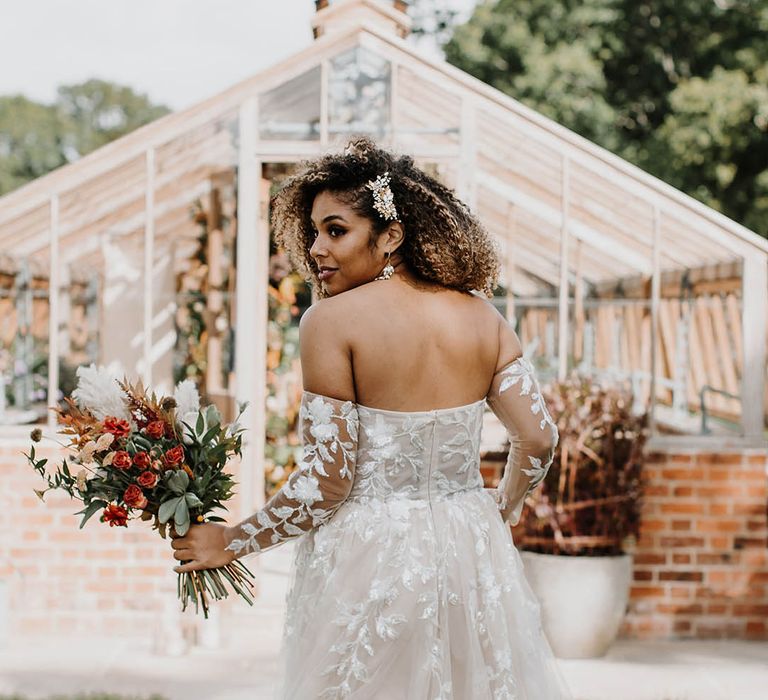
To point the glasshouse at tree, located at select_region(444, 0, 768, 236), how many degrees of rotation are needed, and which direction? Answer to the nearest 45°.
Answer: approximately 180°

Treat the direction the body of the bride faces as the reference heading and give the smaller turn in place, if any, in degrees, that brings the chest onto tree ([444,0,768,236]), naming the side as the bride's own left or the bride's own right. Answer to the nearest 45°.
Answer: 0° — they already face it

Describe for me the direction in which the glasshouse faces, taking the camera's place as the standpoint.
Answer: facing the viewer

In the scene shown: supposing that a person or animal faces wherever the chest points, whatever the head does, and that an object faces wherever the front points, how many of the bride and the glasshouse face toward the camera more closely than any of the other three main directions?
1

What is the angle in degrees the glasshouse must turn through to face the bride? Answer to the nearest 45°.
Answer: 0° — it already faces them

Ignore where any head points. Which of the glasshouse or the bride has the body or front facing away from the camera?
the bride

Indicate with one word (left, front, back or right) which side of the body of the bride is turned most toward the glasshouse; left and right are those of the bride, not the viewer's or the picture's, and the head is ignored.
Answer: front

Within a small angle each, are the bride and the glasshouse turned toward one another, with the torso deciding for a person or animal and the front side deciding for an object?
yes

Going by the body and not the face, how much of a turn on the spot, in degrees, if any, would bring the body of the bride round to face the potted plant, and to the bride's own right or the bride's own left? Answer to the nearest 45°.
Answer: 0° — they already face it

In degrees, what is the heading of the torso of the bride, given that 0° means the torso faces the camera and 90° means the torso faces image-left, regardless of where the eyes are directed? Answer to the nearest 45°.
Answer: approximately 180°
